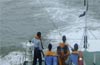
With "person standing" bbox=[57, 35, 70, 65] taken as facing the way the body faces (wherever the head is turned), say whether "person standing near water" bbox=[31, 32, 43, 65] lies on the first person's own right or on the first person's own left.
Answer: on the first person's own left

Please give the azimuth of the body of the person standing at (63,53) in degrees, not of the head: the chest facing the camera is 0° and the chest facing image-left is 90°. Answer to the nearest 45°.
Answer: approximately 180°
